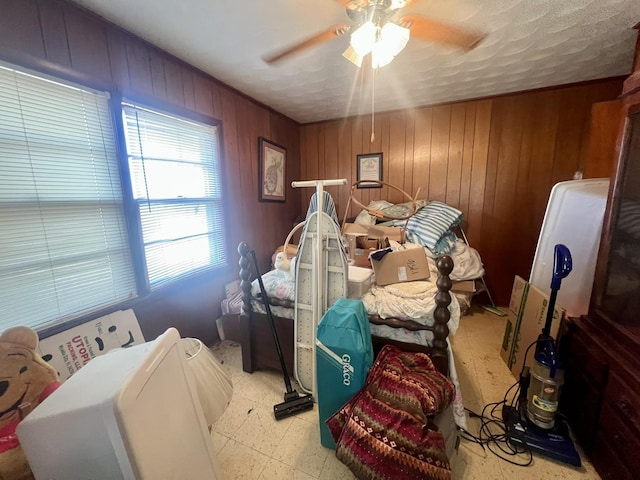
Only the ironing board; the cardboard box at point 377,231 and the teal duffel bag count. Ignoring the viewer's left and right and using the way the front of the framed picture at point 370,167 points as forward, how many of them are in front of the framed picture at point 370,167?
3

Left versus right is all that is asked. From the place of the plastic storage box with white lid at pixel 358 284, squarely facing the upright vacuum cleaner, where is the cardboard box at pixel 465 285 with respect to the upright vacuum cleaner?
left

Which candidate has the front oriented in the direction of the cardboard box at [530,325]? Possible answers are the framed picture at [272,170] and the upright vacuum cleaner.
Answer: the framed picture

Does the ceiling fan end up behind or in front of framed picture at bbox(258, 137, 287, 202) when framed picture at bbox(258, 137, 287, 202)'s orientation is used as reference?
in front

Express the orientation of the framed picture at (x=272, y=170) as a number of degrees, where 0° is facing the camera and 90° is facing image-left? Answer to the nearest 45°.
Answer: approximately 315°

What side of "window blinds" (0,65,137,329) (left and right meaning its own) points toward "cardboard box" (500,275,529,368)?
front

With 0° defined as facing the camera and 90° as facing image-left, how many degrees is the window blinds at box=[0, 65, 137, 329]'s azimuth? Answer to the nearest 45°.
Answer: approximately 315°

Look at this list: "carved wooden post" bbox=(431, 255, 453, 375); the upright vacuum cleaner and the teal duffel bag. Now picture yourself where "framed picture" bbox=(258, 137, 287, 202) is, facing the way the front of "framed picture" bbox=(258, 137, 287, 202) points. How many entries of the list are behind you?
0

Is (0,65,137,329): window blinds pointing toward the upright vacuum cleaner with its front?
yes

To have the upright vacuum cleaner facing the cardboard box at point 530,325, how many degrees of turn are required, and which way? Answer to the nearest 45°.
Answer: approximately 135° to its right

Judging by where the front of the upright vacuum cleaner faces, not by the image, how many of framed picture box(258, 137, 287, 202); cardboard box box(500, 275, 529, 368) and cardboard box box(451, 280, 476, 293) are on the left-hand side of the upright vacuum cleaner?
0

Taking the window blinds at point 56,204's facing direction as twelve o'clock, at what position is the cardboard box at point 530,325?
The cardboard box is roughly at 12 o'clock from the window blinds.

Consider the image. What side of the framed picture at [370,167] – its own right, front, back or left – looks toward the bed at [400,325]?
front

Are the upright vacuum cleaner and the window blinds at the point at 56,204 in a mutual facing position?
no

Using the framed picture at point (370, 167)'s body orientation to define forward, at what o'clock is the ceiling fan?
The ceiling fan is roughly at 12 o'clock from the framed picture.

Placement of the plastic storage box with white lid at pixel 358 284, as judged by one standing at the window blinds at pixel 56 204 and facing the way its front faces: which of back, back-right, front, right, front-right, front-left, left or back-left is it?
front

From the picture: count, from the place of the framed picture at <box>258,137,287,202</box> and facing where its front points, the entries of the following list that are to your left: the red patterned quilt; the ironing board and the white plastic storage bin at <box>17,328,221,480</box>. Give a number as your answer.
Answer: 0

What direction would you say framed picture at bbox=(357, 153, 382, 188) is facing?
toward the camera

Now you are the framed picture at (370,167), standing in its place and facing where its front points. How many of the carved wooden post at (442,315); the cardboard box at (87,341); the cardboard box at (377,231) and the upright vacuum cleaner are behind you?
0

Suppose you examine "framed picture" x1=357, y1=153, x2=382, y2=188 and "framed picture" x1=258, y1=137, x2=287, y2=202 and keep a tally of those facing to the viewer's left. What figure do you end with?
0

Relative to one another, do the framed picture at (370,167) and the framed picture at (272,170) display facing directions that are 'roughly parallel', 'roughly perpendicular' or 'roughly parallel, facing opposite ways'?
roughly perpendicular

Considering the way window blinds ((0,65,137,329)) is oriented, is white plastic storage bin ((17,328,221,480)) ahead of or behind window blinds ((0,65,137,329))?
ahead
